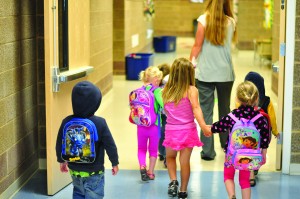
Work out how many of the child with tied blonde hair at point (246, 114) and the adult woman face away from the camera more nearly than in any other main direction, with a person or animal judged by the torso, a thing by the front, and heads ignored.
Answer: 2

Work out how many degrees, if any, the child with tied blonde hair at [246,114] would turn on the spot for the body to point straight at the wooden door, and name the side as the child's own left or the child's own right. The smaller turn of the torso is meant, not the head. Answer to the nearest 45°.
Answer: approximately 90° to the child's own left

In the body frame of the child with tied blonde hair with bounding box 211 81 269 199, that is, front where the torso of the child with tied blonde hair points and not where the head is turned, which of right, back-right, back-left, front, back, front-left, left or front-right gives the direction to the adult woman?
front

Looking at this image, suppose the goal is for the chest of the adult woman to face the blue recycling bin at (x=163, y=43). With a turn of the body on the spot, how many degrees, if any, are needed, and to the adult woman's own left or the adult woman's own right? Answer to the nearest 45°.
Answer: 0° — they already face it

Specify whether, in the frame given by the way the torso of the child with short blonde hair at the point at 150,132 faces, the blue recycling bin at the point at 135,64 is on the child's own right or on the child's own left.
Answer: on the child's own left

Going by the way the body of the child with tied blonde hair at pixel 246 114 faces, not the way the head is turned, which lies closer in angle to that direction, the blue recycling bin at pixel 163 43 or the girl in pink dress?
the blue recycling bin

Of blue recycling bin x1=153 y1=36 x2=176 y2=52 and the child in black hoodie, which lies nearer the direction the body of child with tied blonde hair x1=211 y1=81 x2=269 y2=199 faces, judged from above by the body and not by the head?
the blue recycling bin

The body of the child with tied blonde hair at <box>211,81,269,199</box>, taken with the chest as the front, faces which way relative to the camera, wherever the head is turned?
away from the camera

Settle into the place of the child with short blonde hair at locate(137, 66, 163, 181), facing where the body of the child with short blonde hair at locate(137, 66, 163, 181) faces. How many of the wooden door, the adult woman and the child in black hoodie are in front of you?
1

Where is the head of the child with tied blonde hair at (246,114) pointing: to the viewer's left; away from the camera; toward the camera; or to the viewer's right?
away from the camera

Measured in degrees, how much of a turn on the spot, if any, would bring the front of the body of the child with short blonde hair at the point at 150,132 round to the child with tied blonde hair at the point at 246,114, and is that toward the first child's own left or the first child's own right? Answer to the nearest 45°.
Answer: approximately 90° to the first child's own right

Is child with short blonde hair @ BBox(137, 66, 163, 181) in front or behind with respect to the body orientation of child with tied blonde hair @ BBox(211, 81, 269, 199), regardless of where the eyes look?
in front

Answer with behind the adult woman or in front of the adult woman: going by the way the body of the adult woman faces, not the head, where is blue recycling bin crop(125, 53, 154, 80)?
in front

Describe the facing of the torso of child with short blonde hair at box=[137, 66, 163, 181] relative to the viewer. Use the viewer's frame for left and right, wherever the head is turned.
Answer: facing away from the viewer and to the right of the viewer

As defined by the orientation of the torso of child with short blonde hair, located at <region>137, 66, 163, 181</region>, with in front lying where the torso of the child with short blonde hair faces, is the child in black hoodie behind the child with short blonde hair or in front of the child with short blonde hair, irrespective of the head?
behind

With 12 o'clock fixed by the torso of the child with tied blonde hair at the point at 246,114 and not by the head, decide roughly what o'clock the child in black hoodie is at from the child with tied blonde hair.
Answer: The child in black hoodie is roughly at 8 o'clock from the child with tied blonde hair.

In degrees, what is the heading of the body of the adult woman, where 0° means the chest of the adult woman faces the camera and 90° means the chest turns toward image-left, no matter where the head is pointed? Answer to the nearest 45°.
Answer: approximately 180°
